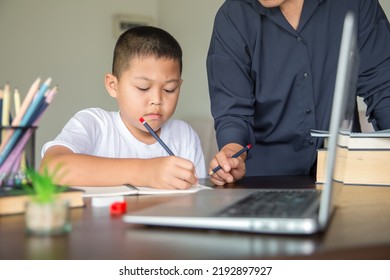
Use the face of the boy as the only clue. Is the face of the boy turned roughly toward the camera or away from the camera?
toward the camera

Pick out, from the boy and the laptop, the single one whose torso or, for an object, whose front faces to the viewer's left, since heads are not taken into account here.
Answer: the laptop

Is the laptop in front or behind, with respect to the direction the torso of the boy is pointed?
in front

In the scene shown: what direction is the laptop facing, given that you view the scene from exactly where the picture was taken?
facing to the left of the viewer

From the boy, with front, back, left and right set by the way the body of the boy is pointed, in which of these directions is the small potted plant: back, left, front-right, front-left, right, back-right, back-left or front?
front-right

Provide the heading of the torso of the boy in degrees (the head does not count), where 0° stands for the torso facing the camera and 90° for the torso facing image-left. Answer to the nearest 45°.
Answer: approximately 315°

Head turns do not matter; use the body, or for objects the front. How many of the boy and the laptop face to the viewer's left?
1

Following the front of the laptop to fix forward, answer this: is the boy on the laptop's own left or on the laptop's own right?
on the laptop's own right
